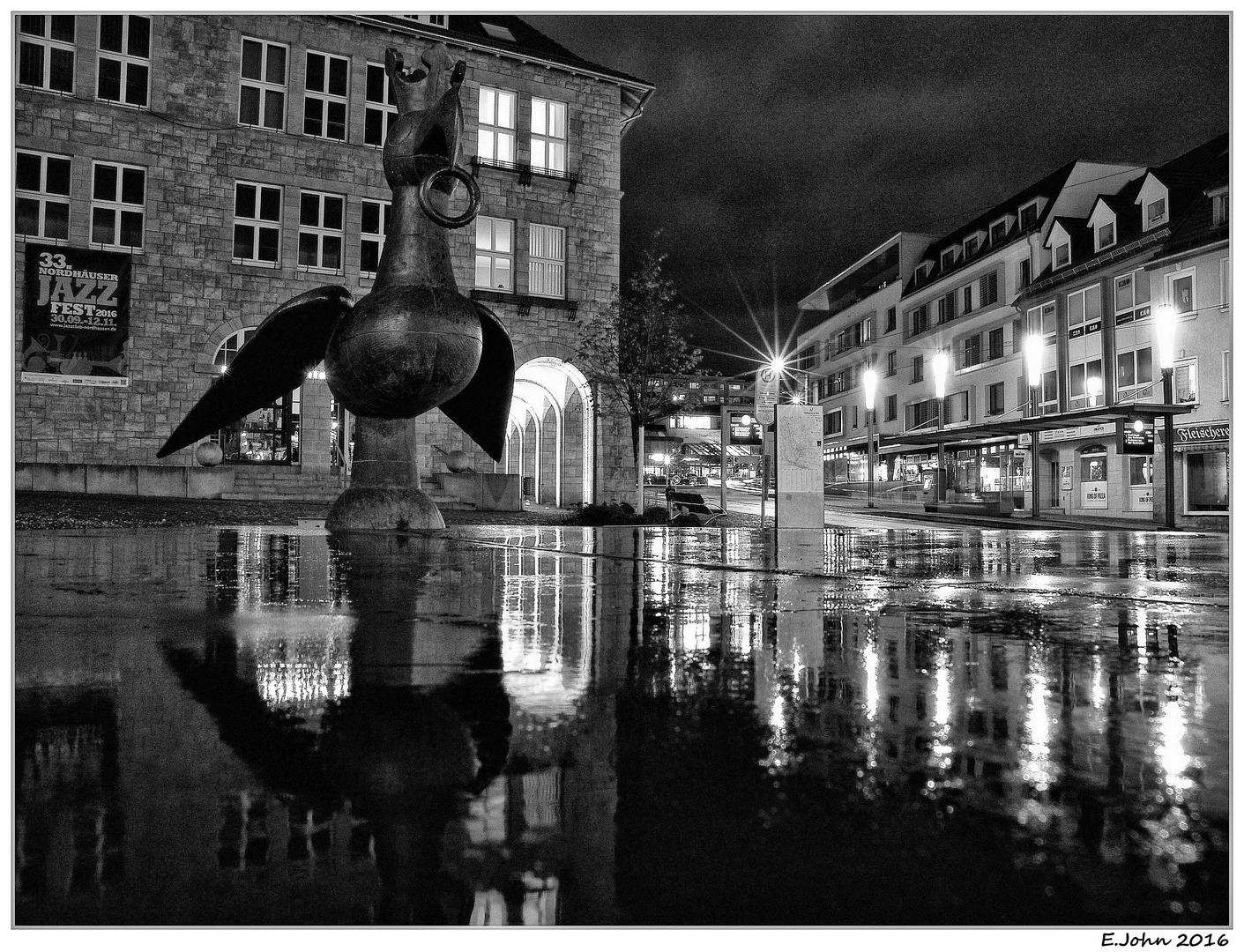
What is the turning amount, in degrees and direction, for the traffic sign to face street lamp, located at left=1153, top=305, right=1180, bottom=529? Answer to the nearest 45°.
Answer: approximately 135° to its left

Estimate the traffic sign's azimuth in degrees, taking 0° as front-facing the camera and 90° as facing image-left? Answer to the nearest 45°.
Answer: approximately 0°

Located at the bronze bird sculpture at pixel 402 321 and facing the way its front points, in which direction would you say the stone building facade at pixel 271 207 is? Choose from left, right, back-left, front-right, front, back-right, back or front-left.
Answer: back-left

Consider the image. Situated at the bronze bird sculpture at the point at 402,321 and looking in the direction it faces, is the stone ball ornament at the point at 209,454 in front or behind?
behind

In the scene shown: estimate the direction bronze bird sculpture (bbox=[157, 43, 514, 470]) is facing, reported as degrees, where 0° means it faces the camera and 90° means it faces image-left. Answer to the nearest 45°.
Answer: approximately 315°
